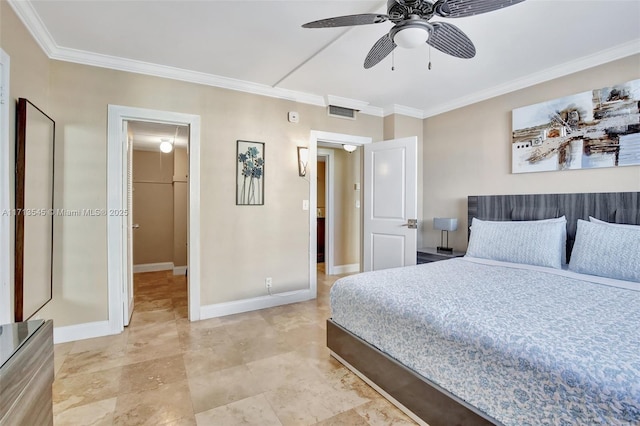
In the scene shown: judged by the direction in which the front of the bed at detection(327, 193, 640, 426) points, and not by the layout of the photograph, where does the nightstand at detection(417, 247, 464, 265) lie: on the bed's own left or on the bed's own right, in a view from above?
on the bed's own right

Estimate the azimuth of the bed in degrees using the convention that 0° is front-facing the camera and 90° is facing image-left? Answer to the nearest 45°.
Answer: approximately 45°

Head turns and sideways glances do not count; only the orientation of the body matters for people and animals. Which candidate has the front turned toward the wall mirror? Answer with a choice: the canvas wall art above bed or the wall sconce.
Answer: the canvas wall art above bed

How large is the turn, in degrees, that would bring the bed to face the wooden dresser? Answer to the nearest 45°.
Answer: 0° — it already faces it

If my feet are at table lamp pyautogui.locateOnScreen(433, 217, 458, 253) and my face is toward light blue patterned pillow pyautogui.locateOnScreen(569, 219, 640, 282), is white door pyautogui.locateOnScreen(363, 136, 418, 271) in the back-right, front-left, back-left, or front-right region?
back-right

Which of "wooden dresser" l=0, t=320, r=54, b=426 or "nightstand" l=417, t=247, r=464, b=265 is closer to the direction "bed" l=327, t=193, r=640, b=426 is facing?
the wooden dresser

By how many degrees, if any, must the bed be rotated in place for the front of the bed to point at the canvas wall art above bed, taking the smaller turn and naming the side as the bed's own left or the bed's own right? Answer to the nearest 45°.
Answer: approximately 135° to the bed's own right

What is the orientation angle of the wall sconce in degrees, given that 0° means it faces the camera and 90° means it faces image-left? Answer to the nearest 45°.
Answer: approximately 315°
